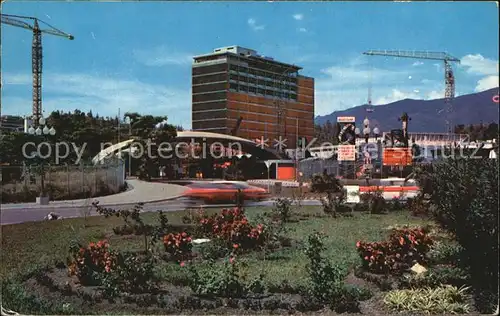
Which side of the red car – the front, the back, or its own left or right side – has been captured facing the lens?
right

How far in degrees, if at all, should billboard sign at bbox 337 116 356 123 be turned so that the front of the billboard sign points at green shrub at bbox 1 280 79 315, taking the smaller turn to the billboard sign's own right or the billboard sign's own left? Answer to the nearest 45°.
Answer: approximately 45° to the billboard sign's own right

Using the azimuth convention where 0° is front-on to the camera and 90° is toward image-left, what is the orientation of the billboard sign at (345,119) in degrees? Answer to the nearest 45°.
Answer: approximately 0°

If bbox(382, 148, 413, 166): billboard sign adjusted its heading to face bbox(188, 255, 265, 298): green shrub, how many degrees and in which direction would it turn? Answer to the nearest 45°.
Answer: approximately 45° to its right

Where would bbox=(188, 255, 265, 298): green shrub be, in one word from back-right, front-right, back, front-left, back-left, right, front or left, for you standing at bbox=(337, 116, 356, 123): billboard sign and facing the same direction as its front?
front-right

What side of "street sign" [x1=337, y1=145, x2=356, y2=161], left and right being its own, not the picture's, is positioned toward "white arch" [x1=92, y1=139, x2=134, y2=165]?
right
